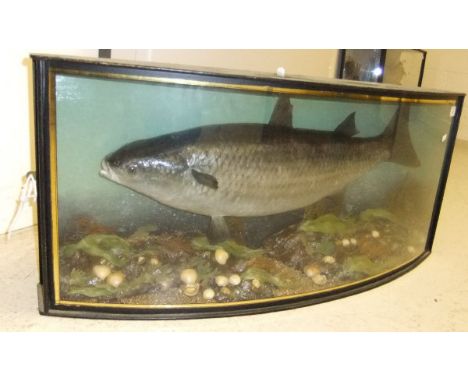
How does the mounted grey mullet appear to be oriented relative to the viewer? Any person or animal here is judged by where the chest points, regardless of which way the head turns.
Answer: to the viewer's left
